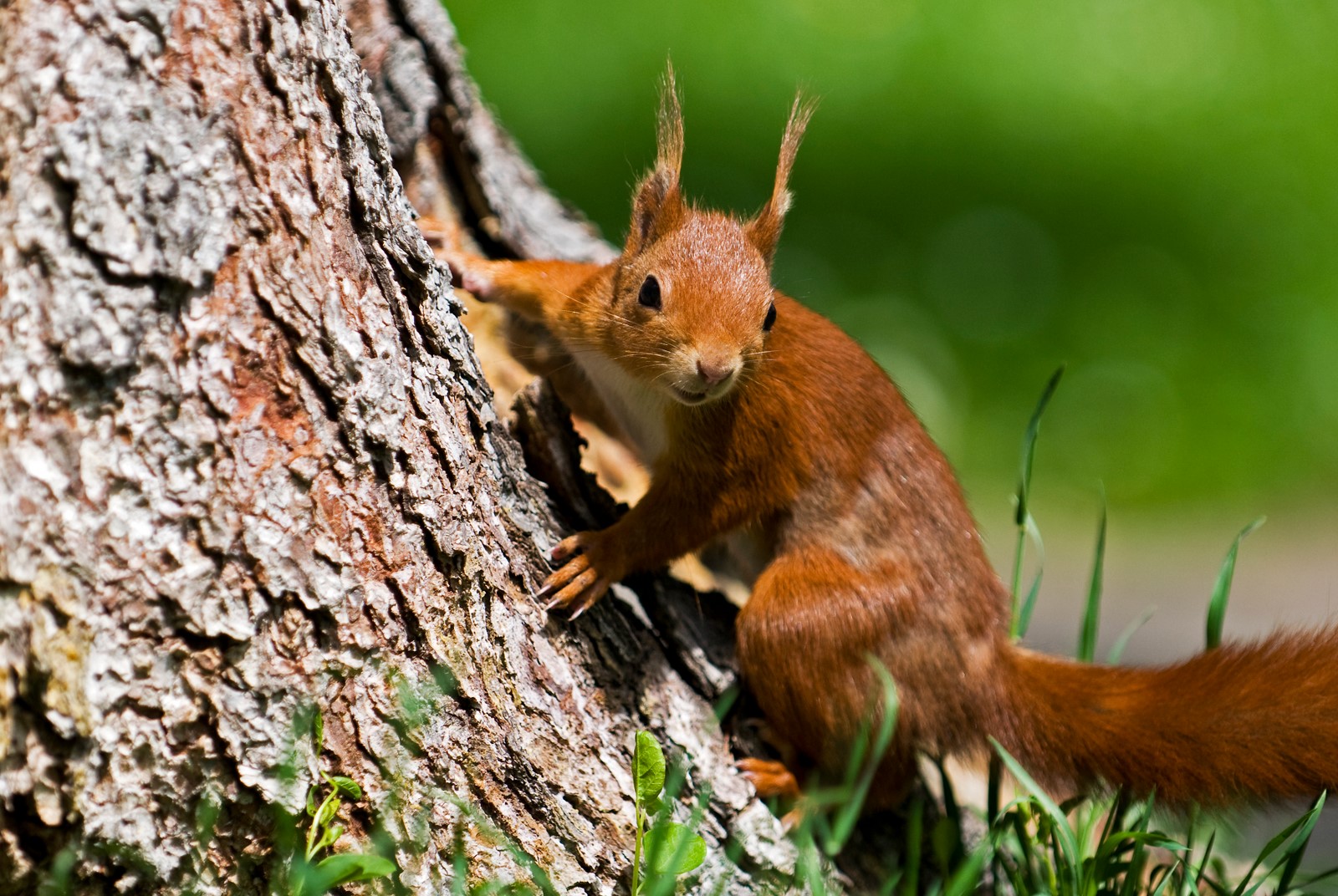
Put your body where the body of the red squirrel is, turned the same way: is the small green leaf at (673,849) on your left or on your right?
on your left

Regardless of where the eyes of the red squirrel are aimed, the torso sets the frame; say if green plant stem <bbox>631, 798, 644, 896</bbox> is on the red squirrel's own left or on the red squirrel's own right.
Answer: on the red squirrel's own left

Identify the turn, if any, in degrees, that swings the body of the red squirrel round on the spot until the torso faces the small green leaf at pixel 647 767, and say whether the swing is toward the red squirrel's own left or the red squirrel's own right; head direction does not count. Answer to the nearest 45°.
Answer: approximately 45° to the red squirrel's own left

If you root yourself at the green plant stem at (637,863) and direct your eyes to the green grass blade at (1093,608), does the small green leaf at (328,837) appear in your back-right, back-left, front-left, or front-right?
back-left

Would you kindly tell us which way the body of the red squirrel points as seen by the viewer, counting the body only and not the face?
to the viewer's left

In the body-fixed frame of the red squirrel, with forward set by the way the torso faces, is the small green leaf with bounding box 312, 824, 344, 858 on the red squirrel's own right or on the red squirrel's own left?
on the red squirrel's own left
